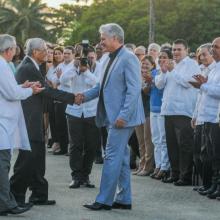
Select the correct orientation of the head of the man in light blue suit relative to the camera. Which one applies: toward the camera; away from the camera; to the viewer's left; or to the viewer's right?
to the viewer's left

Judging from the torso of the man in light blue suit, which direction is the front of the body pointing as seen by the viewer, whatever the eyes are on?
to the viewer's left
